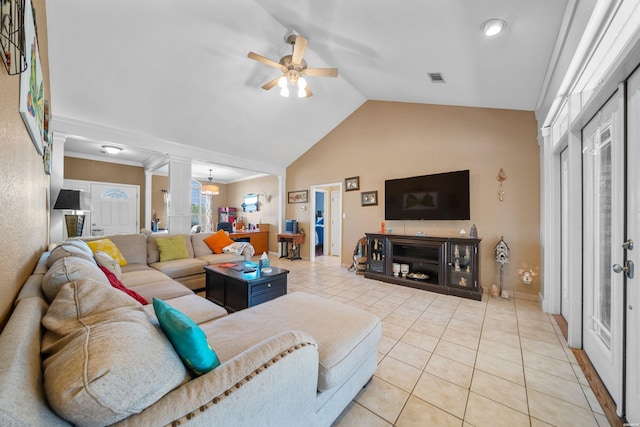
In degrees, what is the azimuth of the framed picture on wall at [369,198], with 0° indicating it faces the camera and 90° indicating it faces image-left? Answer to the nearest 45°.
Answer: approximately 45°

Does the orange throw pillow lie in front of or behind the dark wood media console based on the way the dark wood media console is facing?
in front

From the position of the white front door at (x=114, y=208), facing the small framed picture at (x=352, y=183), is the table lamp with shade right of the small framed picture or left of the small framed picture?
right

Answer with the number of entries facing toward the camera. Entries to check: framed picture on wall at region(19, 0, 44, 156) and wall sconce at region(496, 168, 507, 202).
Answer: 1

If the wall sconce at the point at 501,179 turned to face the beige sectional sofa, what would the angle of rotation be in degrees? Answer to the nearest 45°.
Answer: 0° — it already faces it

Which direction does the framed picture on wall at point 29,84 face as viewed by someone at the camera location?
facing to the right of the viewer

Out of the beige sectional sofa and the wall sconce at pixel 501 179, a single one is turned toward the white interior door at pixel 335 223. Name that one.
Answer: the beige sectional sofa

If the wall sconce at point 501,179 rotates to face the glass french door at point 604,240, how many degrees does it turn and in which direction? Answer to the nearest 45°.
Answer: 0° — it already faces it
